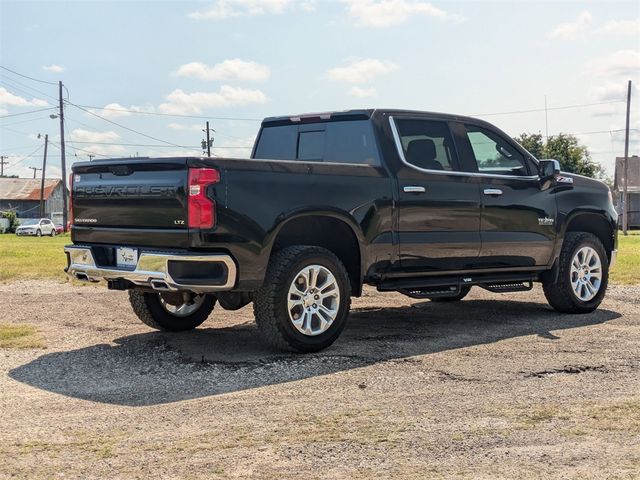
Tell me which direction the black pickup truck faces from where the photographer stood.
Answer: facing away from the viewer and to the right of the viewer
